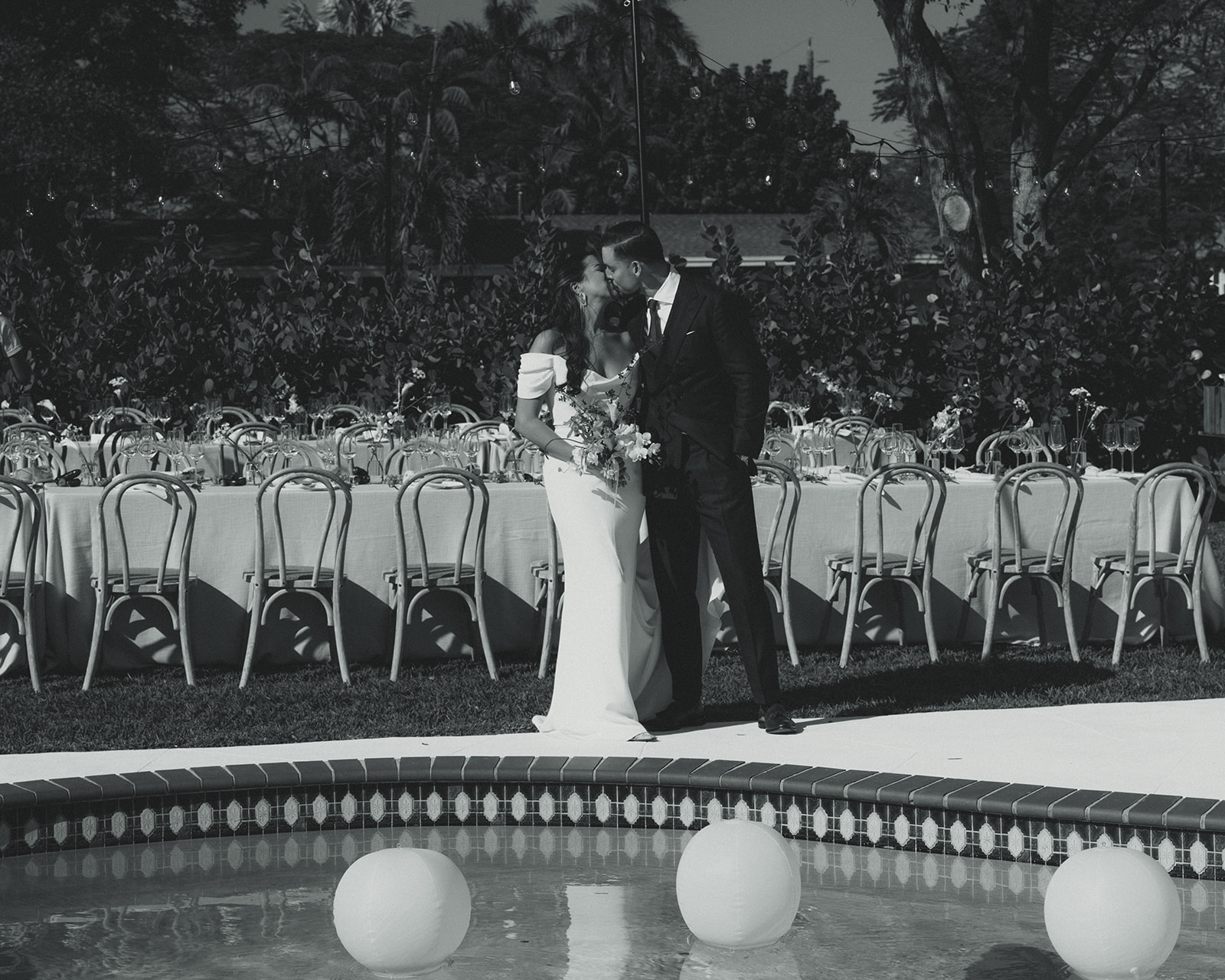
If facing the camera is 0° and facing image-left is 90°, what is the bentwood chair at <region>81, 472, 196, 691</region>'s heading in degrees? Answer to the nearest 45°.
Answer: approximately 180°

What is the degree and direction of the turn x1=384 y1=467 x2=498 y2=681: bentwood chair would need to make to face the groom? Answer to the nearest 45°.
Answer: approximately 135° to its right

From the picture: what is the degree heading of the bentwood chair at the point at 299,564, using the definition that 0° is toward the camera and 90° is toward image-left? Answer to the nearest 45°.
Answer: approximately 180°

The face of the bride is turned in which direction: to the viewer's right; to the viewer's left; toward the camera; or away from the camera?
to the viewer's right

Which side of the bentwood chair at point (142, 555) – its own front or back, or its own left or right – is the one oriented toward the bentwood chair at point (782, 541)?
right

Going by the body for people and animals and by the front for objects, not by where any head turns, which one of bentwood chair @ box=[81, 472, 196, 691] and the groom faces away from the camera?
the bentwood chair

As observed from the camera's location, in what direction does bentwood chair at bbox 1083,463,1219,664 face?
facing away from the viewer and to the left of the viewer

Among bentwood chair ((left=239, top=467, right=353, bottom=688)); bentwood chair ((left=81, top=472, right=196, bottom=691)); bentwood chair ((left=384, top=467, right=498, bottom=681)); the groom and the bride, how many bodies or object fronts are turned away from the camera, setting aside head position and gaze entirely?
3

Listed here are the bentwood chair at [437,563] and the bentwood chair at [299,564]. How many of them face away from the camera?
2

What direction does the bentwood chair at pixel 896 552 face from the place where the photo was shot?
facing away from the viewer and to the left of the viewer

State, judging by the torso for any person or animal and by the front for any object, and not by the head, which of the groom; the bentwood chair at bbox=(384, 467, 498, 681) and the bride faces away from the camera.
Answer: the bentwood chair

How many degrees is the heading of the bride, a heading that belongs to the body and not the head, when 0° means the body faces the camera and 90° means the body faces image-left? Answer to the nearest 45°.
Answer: approximately 315°

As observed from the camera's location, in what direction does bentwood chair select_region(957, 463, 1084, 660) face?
facing away from the viewer and to the left of the viewer

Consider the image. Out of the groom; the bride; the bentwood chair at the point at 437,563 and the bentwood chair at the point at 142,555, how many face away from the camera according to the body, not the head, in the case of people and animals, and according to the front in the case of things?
2

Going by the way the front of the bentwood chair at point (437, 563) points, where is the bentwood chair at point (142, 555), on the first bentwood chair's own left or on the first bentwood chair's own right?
on the first bentwood chair's own left
